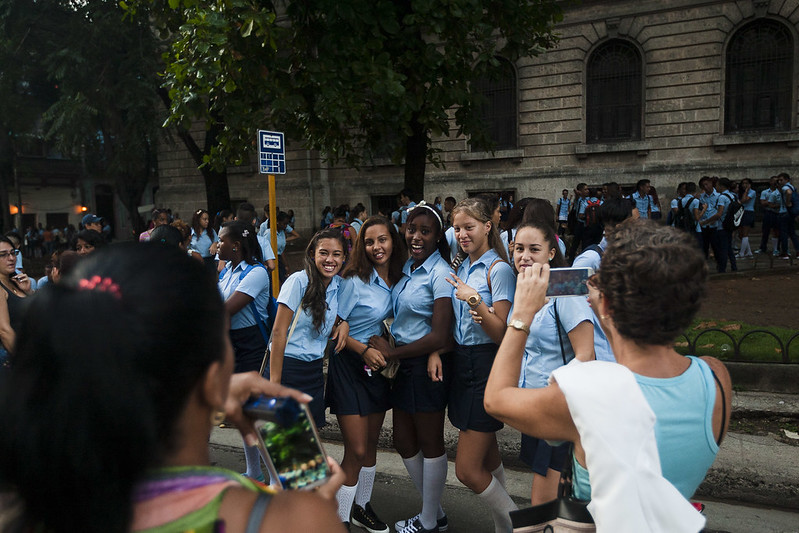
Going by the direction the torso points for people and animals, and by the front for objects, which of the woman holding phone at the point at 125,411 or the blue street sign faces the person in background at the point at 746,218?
the woman holding phone

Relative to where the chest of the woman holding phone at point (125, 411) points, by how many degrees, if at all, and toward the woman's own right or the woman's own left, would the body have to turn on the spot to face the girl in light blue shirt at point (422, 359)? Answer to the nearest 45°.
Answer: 0° — they already face them

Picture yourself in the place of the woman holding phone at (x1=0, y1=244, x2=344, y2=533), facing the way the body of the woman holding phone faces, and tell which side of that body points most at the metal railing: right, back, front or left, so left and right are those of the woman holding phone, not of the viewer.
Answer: front

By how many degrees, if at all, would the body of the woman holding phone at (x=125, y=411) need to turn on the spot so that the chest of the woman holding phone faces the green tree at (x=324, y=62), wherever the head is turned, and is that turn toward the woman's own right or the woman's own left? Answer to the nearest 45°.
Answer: approximately 45° to the woman's own left

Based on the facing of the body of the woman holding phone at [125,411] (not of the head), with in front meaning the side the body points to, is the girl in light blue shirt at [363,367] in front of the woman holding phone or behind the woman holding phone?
in front

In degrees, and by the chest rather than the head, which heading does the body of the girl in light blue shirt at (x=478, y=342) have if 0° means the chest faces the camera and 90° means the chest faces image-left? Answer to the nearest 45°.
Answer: approximately 45°

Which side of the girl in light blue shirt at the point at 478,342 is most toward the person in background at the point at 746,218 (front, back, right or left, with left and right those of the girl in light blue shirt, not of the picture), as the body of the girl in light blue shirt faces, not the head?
back

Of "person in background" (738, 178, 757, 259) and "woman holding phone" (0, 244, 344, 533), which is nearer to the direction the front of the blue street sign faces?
the woman holding phone

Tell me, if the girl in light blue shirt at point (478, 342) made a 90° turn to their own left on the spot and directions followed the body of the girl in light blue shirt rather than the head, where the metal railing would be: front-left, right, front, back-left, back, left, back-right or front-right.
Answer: left

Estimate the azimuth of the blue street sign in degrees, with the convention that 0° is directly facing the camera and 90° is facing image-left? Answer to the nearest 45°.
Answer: approximately 0°

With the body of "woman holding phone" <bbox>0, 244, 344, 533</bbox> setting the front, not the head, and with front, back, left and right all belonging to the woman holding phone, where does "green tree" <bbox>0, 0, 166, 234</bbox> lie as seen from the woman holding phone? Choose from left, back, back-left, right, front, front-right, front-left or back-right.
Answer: front-left

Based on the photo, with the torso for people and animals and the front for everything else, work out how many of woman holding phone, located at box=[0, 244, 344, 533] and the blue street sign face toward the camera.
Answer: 1

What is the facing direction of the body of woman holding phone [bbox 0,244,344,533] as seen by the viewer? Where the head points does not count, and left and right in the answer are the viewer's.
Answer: facing away from the viewer and to the right of the viewer

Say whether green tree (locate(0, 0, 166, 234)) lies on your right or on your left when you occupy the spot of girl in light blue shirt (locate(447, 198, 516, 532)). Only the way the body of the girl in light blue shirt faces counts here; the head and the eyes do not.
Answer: on your right

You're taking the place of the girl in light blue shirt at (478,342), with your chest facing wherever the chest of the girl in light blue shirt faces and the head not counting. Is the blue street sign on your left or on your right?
on your right

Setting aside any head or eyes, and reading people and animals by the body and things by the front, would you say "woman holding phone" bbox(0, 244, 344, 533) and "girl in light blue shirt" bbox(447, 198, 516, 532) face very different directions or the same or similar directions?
very different directions
